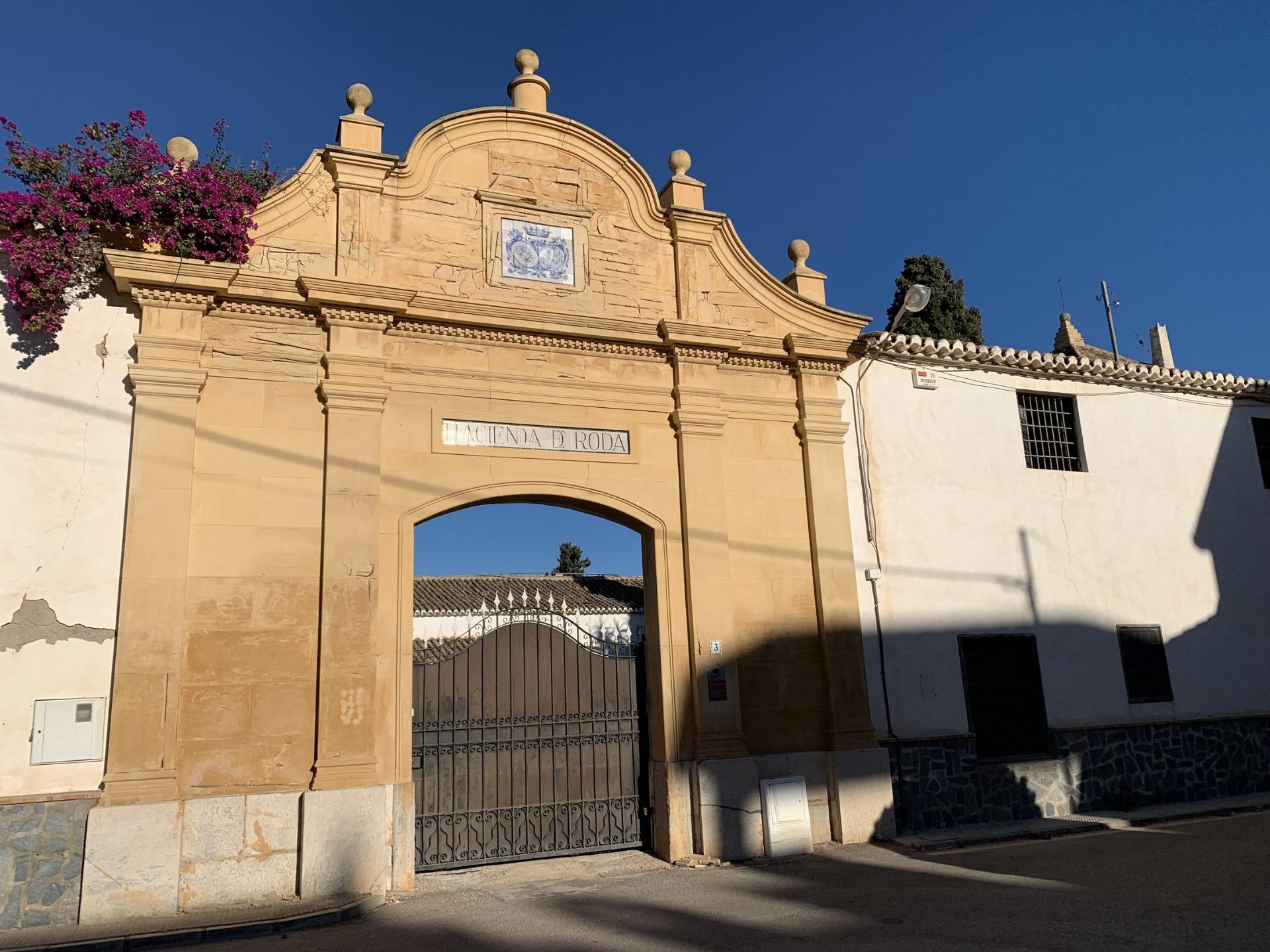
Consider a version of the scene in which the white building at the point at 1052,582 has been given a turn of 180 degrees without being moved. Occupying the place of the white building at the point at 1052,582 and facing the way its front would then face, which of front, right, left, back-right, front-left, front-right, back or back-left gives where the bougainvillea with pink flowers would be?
back-left

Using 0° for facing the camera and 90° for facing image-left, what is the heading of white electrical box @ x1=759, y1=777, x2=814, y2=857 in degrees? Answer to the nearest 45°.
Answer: approximately 0°

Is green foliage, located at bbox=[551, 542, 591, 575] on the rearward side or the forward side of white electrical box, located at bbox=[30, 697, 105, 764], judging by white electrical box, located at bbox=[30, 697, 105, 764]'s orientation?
on the rearward side

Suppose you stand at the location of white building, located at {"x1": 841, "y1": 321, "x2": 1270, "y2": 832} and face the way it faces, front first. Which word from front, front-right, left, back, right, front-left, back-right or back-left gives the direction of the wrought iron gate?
front-right

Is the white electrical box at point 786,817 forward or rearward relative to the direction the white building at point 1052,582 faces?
forward

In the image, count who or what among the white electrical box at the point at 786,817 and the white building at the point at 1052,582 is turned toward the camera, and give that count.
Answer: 2

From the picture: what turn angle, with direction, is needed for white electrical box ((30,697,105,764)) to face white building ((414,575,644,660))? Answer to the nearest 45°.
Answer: approximately 135° to its left

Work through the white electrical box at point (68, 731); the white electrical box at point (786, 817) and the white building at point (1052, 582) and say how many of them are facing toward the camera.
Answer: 3

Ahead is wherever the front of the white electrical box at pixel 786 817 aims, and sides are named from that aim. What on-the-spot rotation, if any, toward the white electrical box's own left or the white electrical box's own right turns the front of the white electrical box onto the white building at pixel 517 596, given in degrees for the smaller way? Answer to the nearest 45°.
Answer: approximately 135° to the white electrical box's own right

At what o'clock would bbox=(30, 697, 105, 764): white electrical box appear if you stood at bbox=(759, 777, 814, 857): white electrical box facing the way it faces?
bbox=(30, 697, 105, 764): white electrical box is roughly at 2 o'clock from bbox=(759, 777, 814, 857): white electrical box.

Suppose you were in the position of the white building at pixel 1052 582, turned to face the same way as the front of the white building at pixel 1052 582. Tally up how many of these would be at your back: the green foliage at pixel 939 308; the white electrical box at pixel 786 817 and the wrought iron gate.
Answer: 1

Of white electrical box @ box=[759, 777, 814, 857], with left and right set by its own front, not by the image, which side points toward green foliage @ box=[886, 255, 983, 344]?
back

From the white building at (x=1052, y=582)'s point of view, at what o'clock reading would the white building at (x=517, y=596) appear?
the white building at (x=517, y=596) is roughly at 4 o'clock from the white building at (x=1052, y=582).

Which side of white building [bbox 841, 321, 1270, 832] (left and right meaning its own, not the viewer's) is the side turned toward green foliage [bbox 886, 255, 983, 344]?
back
